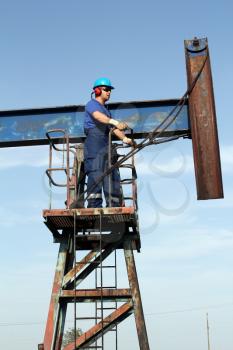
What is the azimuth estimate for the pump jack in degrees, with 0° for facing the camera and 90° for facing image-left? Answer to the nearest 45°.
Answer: approximately 270°

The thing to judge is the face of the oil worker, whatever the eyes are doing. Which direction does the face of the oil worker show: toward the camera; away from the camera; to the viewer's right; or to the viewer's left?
to the viewer's right

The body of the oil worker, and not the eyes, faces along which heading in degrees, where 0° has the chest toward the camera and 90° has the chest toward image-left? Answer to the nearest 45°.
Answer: approximately 270°
